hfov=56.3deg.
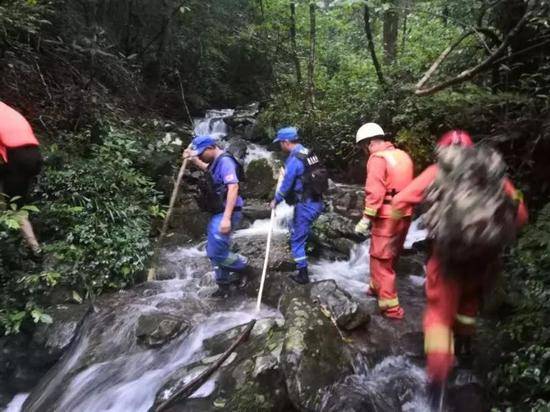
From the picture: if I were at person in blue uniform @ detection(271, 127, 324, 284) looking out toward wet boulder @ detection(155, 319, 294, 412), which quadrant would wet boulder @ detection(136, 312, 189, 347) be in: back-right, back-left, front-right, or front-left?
front-right

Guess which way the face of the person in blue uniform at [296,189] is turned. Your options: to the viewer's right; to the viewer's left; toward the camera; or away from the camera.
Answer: to the viewer's left

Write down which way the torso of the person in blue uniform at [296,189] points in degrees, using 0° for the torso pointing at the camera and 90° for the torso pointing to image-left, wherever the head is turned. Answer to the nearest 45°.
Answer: approximately 90°

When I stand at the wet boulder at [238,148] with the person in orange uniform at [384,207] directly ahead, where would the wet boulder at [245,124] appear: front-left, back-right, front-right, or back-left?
back-left

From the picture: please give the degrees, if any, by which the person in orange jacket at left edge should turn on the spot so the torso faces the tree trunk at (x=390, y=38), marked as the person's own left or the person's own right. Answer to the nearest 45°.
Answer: approximately 135° to the person's own right

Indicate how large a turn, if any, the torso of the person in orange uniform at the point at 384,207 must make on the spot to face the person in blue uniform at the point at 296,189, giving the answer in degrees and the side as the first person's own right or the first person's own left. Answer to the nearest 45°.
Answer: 0° — they already face them

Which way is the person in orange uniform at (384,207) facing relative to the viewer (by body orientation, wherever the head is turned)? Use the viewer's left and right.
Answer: facing away from the viewer and to the left of the viewer

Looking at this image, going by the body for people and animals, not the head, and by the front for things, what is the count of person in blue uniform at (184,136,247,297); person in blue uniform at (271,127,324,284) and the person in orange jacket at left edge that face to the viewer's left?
3

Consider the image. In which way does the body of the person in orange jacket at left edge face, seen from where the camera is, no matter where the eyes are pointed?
to the viewer's left

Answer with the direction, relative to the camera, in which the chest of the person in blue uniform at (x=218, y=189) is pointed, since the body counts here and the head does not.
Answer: to the viewer's left
